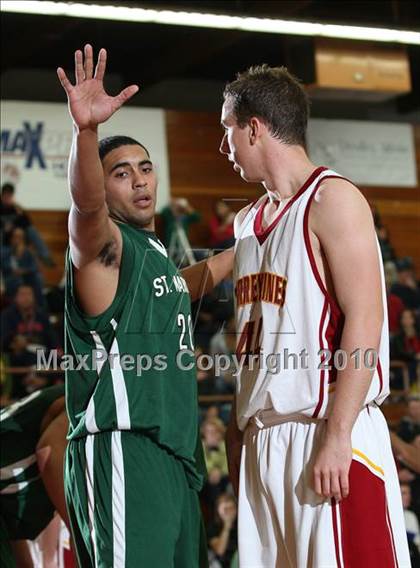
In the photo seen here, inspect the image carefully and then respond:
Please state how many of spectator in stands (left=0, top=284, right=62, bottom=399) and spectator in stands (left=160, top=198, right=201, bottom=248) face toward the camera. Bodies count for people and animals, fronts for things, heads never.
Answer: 2

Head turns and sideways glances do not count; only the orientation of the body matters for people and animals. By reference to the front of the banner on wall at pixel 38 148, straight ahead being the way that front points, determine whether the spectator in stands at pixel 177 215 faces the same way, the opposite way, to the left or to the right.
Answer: the same way

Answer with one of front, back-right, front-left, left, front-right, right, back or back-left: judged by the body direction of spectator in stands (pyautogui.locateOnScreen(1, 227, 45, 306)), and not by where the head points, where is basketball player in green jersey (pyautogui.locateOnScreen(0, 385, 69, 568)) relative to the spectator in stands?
front

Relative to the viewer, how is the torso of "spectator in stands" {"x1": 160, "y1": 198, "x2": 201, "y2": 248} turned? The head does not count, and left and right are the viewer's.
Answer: facing the viewer

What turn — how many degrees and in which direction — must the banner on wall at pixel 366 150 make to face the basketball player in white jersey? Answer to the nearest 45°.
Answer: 0° — it already faces them

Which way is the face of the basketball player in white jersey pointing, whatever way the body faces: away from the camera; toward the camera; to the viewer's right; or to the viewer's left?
to the viewer's left

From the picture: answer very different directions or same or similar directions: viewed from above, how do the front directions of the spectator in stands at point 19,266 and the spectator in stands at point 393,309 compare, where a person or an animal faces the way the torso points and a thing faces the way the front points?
same or similar directions

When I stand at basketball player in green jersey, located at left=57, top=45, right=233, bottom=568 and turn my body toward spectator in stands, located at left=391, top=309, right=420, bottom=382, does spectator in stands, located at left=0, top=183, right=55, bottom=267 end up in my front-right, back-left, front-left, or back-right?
front-left

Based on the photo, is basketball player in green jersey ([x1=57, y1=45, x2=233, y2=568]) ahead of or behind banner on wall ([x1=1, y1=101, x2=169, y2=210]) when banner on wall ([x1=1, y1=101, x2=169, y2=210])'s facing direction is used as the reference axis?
ahead

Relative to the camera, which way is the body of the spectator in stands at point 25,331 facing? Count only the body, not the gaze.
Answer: toward the camera

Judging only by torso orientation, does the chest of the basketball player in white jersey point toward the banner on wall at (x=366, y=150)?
no

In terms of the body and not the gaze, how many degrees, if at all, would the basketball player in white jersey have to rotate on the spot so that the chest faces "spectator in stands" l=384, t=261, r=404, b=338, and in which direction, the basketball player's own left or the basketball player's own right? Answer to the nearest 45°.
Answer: approximately 135° to the basketball player's own right

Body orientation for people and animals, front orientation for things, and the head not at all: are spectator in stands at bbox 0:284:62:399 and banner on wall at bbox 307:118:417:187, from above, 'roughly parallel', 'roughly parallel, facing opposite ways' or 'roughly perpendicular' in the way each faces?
roughly parallel

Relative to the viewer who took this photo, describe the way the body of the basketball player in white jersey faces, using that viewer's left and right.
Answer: facing the viewer and to the left of the viewer

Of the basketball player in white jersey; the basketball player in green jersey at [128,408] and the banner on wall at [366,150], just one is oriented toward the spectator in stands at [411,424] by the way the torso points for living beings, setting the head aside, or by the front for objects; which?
the banner on wall

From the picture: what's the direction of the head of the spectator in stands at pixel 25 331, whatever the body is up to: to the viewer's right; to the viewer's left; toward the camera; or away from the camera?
toward the camera

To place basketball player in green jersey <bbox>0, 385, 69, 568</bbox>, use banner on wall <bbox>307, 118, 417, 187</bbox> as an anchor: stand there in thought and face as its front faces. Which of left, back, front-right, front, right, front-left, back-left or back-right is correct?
front
